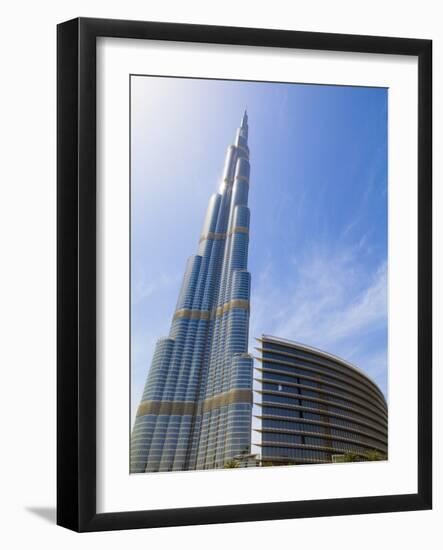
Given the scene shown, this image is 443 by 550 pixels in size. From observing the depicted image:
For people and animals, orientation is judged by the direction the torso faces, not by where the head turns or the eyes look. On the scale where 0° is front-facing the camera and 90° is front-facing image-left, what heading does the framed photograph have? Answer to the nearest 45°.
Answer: approximately 315°
